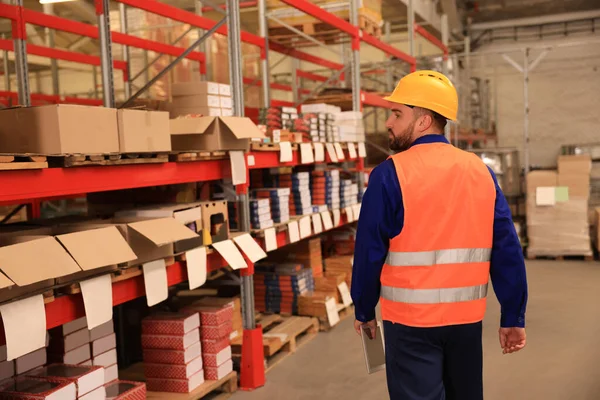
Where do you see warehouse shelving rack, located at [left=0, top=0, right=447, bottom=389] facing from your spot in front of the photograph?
facing the viewer and to the right of the viewer
